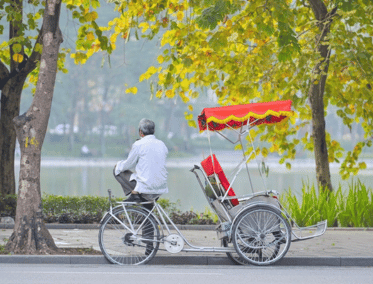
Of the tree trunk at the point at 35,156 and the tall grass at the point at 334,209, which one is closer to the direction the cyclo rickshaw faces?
the tall grass

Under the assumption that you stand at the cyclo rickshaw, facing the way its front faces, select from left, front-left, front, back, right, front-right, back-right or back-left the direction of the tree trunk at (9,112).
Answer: back-left

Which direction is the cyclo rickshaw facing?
to the viewer's right

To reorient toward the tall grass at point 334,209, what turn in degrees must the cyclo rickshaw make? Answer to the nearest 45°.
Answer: approximately 45° to its left

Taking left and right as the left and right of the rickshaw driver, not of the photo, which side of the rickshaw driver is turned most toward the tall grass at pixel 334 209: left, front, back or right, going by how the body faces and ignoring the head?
right

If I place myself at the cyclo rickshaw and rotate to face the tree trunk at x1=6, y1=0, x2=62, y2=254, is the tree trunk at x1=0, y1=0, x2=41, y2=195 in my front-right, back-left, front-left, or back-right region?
front-right

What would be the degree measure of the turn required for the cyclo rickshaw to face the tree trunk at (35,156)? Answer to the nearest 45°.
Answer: approximately 180°
